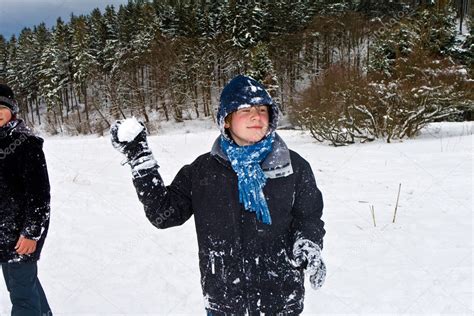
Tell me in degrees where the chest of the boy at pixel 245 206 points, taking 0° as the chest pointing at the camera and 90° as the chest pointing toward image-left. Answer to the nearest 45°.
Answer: approximately 0°

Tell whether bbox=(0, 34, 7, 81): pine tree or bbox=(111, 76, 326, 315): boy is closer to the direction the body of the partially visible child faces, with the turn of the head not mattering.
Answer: the boy

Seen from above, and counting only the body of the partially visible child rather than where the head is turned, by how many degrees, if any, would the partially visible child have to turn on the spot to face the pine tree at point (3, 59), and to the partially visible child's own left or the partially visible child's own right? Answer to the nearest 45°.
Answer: approximately 135° to the partially visible child's own right

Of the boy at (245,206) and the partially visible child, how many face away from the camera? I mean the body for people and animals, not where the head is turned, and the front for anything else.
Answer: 0

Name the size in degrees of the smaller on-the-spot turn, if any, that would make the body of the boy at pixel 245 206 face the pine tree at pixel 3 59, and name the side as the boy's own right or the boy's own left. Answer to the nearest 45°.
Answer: approximately 135° to the boy's own right

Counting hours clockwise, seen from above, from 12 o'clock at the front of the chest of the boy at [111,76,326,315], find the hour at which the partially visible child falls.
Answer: The partially visible child is roughly at 4 o'clock from the boy.

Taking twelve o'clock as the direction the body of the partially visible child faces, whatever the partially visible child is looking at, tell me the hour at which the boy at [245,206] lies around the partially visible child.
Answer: The boy is roughly at 9 o'clock from the partially visible child.
